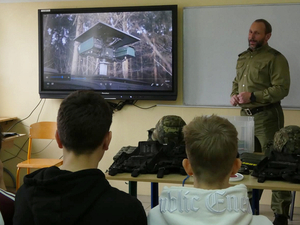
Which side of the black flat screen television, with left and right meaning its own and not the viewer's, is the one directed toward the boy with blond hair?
front

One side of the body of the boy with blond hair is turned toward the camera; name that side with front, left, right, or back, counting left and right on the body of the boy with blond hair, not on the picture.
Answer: back

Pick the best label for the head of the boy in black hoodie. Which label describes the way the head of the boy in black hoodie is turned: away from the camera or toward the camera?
away from the camera

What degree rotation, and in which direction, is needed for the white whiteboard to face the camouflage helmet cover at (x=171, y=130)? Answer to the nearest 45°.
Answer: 0° — it already faces it

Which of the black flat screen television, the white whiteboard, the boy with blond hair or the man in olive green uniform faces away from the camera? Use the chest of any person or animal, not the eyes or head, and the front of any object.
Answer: the boy with blond hair

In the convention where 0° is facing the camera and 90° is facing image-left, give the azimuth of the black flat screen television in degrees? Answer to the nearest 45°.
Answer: approximately 0°

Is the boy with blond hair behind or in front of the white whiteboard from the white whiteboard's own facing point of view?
in front

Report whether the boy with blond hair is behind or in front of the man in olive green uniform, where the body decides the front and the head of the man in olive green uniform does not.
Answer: in front

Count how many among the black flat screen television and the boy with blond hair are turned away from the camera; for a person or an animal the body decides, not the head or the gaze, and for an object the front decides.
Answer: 1

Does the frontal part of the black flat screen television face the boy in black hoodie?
yes
